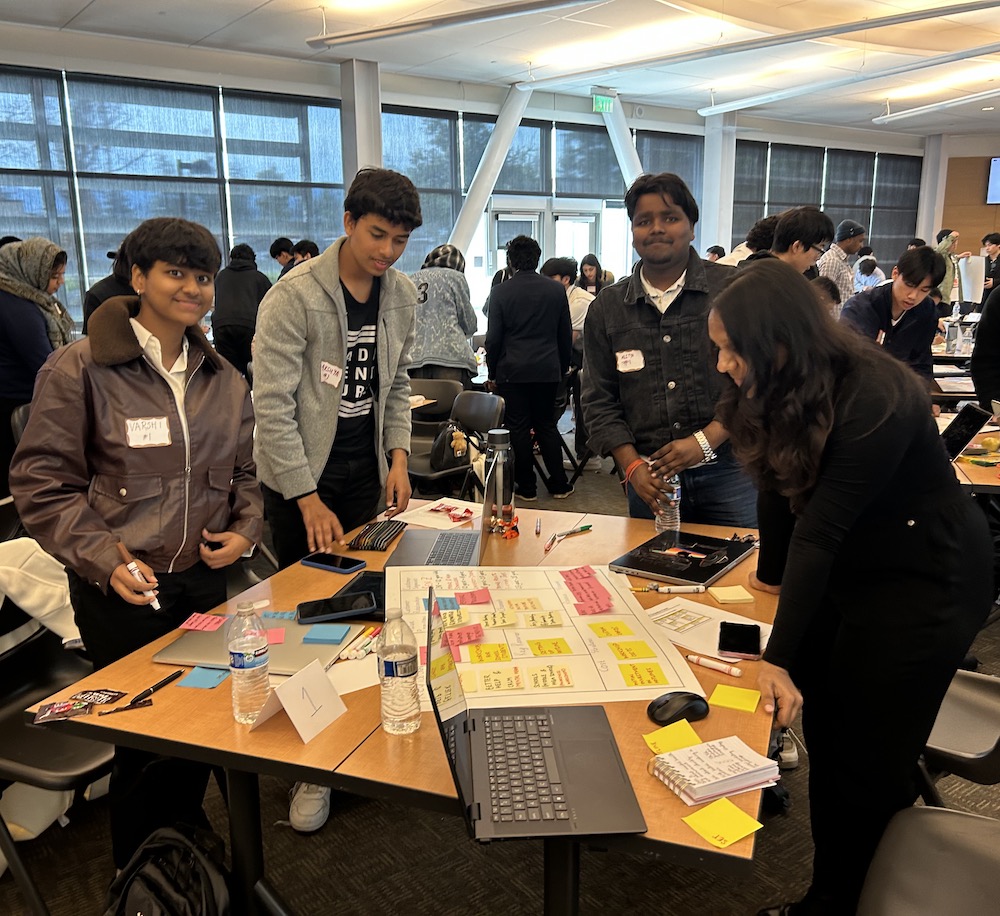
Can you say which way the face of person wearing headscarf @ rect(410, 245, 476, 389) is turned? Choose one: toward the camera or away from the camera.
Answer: away from the camera

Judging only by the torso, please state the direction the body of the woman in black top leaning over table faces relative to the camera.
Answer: to the viewer's left

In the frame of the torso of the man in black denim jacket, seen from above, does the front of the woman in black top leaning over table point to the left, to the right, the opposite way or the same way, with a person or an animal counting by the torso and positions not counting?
to the right

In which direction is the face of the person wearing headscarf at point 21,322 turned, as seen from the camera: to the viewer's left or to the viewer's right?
to the viewer's right

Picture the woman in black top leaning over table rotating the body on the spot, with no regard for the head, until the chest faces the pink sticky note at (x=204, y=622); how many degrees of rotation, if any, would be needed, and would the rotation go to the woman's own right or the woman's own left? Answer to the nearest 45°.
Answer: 0° — they already face it

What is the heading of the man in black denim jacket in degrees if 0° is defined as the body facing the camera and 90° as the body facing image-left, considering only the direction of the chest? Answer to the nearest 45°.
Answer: approximately 0°

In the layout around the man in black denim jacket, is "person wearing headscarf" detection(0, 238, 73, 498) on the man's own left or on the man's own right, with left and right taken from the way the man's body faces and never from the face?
on the man's own right

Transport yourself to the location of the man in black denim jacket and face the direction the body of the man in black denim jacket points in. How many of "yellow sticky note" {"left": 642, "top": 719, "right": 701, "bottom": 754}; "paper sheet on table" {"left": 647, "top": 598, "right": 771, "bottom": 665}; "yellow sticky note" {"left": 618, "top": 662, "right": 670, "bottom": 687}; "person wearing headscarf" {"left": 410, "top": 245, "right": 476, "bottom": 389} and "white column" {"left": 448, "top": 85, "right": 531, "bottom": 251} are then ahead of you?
3

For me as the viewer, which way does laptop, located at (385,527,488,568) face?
facing to the left of the viewer
